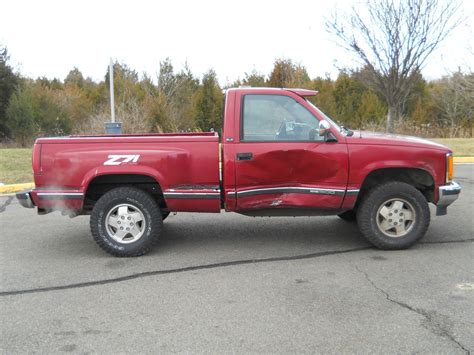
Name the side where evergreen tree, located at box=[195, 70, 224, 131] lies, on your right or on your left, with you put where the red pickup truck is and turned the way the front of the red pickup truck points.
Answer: on your left

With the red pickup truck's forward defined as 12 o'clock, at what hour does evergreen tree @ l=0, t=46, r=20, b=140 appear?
The evergreen tree is roughly at 8 o'clock from the red pickup truck.

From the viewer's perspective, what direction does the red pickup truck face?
to the viewer's right
